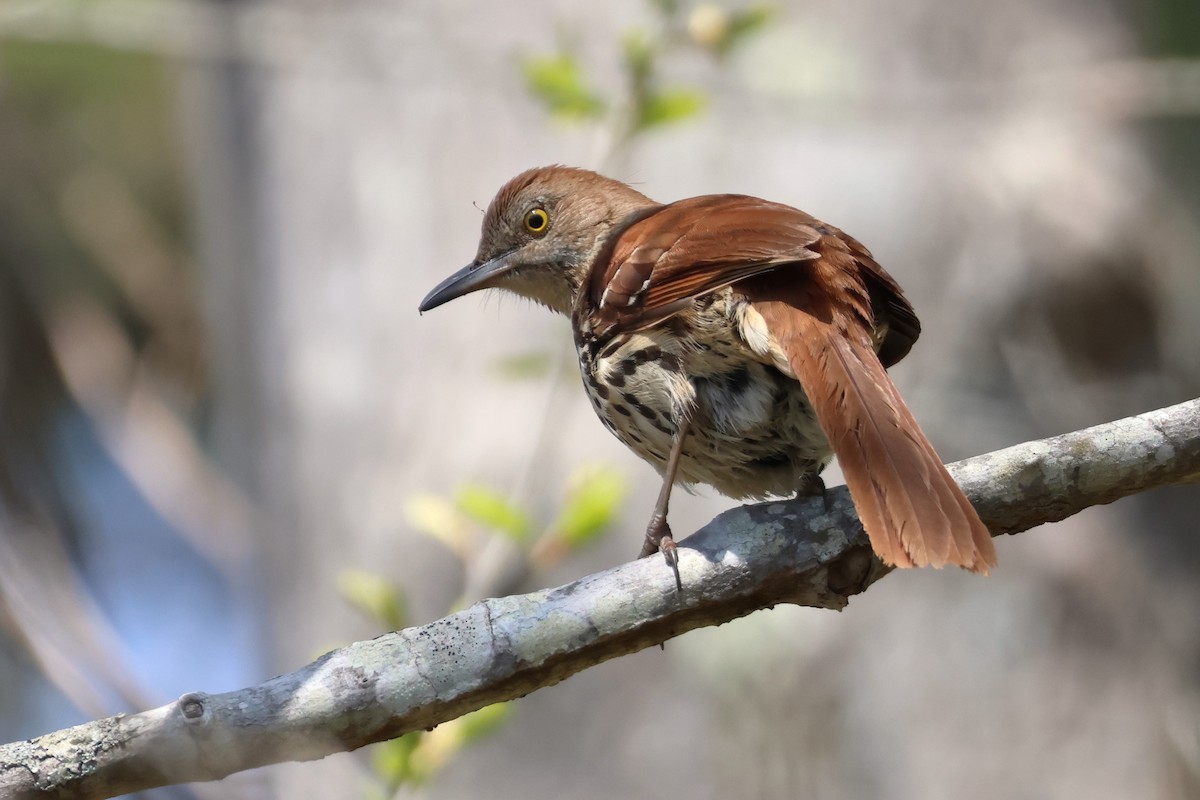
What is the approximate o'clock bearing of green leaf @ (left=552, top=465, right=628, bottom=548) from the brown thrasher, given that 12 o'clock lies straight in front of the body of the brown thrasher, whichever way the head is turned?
The green leaf is roughly at 12 o'clock from the brown thrasher.

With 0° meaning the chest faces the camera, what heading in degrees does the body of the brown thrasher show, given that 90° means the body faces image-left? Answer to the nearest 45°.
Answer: approximately 135°

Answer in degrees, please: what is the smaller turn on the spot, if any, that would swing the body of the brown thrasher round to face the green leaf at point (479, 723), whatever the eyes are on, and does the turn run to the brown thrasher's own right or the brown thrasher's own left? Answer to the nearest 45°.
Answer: approximately 45° to the brown thrasher's own left

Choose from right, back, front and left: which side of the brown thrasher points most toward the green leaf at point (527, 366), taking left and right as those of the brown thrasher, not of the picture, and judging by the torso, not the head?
front

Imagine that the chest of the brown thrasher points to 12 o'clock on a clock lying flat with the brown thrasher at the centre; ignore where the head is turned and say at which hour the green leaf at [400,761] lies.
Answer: The green leaf is roughly at 11 o'clock from the brown thrasher.
